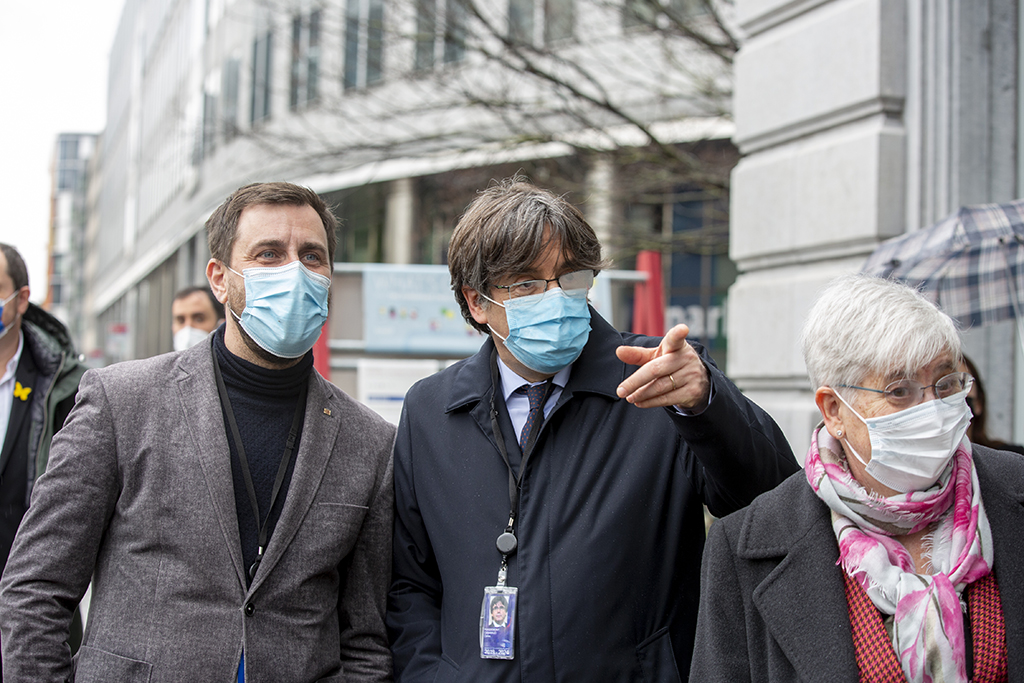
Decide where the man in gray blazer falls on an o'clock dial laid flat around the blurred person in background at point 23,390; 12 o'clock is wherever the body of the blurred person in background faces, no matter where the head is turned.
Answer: The man in gray blazer is roughly at 10 o'clock from the blurred person in background.

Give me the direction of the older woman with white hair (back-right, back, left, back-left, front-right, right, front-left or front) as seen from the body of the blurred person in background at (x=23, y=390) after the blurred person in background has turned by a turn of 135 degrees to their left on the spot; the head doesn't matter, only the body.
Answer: front-right

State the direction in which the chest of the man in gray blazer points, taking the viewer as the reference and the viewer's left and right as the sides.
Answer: facing the viewer and to the right of the viewer

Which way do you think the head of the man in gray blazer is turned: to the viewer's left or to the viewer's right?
to the viewer's right

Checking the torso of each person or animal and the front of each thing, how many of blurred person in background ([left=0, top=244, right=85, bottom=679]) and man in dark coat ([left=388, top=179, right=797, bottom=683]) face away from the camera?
0

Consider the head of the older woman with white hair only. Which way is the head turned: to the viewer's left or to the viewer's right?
to the viewer's right

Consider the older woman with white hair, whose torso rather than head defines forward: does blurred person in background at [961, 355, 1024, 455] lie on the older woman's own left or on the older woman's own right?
on the older woman's own left

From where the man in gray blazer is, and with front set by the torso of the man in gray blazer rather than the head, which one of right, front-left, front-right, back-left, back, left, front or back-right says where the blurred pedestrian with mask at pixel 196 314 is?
back-left

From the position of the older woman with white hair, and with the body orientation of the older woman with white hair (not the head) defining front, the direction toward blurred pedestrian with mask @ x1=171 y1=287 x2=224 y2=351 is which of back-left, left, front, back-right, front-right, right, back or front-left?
back

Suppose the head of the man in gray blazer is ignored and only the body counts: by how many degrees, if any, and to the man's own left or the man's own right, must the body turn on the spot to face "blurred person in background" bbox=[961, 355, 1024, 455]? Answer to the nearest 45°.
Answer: approximately 45° to the man's own left

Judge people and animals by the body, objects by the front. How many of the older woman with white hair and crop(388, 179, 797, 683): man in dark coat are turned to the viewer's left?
0
